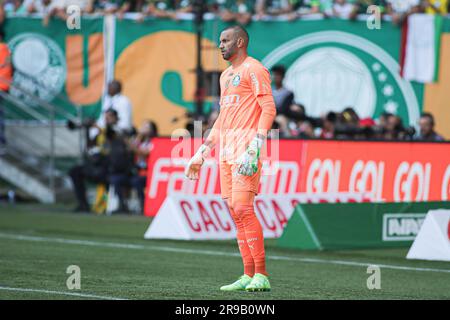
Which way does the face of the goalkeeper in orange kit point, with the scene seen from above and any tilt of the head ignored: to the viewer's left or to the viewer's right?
to the viewer's left

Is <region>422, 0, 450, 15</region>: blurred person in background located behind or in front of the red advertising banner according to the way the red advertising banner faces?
behind

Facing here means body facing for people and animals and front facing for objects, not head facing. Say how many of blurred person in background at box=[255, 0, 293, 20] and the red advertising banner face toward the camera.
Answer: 2

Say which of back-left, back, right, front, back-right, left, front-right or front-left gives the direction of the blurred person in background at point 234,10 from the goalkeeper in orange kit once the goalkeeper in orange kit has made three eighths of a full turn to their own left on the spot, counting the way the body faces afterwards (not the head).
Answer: left

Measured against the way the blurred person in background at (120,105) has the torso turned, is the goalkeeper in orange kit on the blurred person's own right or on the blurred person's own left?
on the blurred person's own left

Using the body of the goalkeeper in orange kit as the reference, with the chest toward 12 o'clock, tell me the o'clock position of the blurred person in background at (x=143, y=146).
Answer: The blurred person in background is roughly at 4 o'clock from the goalkeeper in orange kit.

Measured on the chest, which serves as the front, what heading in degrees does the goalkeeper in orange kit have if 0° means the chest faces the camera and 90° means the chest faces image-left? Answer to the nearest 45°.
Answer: approximately 45°
